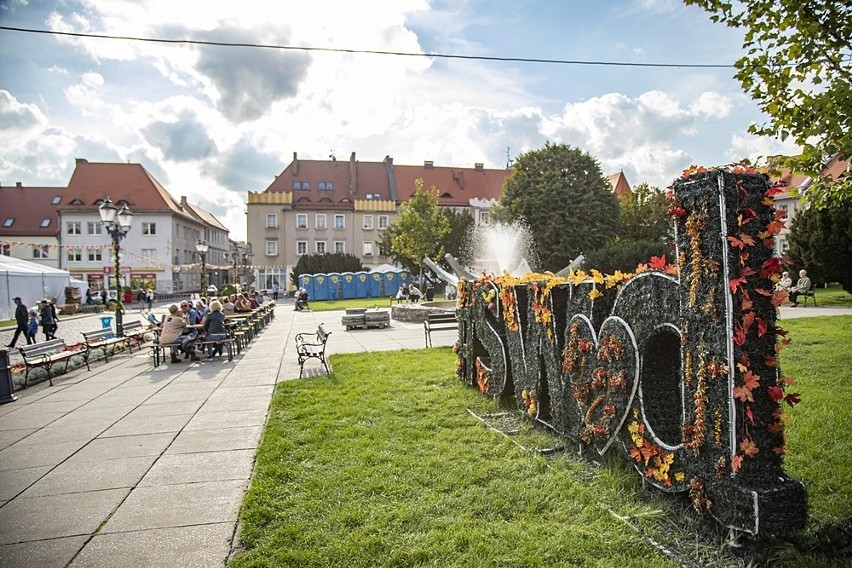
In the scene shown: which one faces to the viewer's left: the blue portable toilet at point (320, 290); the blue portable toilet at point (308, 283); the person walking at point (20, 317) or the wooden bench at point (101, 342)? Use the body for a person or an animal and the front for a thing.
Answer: the person walking

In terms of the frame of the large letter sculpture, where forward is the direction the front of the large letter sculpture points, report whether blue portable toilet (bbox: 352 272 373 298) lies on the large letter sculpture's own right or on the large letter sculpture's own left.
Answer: on the large letter sculpture's own right

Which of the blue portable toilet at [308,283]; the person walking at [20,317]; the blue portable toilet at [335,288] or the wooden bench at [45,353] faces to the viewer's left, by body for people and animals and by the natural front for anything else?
the person walking

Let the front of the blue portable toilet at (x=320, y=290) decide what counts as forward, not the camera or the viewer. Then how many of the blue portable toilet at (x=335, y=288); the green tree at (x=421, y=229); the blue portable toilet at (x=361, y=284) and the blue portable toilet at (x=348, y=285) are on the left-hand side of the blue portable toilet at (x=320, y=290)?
4

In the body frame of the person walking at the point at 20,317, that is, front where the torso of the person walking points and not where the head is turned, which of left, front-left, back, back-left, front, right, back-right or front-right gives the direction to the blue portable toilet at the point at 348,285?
back-right

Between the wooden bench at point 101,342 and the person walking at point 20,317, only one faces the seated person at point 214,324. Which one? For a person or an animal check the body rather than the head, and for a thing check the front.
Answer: the wooden bench

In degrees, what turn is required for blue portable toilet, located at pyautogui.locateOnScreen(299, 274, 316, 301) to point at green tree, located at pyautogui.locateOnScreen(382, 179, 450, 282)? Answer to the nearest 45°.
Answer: approximately 90° to its left

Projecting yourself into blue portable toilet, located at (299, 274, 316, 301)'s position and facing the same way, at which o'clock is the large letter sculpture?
The large letter sculpture is roughly at 12 o'clock from the blue portable toilet.

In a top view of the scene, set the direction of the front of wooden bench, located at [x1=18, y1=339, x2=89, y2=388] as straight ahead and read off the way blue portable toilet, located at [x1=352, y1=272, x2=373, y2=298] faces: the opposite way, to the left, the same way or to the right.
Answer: to the right

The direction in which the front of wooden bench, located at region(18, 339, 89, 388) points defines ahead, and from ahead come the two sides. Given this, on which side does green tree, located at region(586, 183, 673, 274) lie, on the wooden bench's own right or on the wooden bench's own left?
on the wooden bench's own left

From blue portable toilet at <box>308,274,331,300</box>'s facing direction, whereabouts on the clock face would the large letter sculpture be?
The large letter sculpture is roughly at 12 o'clock from the blue portable toilet.

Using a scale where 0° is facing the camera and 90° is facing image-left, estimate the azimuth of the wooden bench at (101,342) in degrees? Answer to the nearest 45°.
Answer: approximately 315°

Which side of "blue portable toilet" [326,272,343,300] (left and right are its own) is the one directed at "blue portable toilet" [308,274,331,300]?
right

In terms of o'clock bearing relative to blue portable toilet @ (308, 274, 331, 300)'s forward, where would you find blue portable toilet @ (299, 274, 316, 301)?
blue portable toilet @ (299, 274, 316, 301) is roughly at 3 o'clock from blue portable toilet @ (308, 274, 331, 300).

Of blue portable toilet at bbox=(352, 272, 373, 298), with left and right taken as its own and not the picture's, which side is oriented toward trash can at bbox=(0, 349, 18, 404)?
front

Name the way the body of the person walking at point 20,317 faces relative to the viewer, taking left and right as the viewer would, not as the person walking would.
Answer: facing to the left of the viewer
